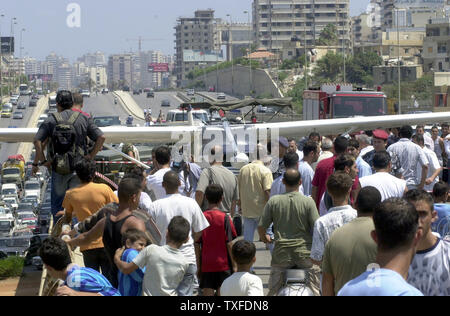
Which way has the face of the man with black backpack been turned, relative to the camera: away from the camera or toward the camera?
away from the camera

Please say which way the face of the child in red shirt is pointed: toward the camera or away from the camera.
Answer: away from the camera

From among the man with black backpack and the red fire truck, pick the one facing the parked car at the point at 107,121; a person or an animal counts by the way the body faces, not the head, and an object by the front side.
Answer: the man with black backpack

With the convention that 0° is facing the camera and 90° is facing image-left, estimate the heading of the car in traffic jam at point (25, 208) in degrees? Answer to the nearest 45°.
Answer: approximately 0°

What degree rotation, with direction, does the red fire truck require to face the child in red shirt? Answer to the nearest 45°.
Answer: approximately 45° to its right

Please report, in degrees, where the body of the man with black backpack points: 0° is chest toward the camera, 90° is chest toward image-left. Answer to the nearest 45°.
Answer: approximately 180°

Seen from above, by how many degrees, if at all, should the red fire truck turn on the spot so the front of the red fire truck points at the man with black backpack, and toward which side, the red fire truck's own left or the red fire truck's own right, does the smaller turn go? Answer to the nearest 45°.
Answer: approximately 45° to the red fire truck's own right

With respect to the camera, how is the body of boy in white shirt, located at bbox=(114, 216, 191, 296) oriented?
away from the camera

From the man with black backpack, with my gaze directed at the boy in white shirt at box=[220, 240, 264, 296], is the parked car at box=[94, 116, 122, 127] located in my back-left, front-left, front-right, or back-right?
back-left

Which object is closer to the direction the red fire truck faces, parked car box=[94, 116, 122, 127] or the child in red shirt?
the child in red shirt
